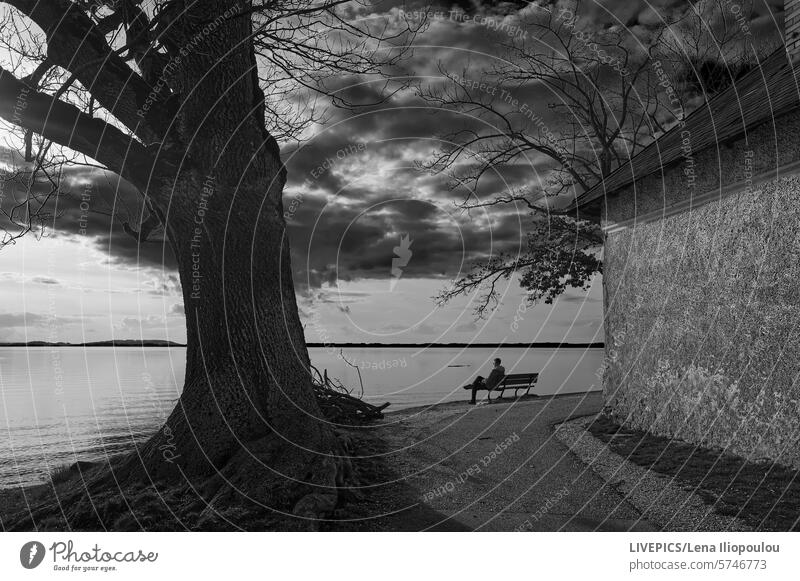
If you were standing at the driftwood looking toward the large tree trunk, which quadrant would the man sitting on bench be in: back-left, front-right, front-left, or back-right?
back-left

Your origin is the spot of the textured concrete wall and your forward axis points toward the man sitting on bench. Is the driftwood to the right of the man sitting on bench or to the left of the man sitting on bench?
left

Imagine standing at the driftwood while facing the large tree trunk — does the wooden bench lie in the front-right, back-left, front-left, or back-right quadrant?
back-left

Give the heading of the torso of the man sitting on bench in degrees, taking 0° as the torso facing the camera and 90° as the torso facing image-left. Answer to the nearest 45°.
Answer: approximately 90°

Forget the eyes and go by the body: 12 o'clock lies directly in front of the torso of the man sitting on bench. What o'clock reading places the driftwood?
The driftwood is roughly at 10 o'clock from the man sitting on bench.

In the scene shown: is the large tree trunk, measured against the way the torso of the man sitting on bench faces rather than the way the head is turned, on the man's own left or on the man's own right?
on the man's own left

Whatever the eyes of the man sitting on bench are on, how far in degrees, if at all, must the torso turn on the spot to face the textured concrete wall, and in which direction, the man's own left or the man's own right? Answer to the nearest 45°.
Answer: approximately 135° to the man's own left
